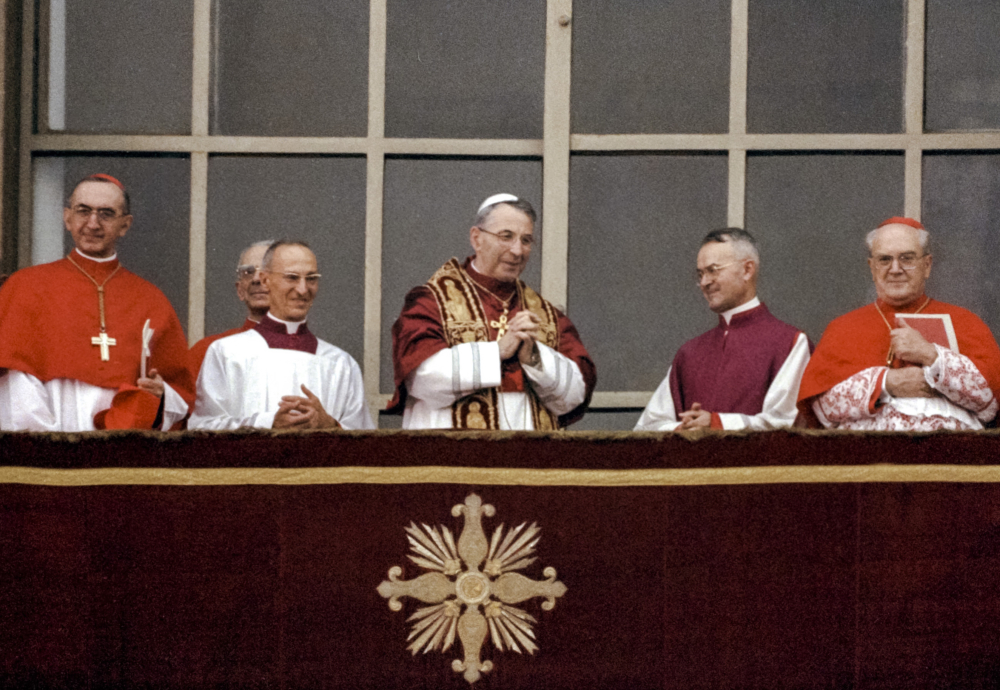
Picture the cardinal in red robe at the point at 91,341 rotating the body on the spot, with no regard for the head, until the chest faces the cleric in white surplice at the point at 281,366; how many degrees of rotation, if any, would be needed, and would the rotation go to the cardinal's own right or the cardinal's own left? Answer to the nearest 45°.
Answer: approximately 90° to the cardinal's own left

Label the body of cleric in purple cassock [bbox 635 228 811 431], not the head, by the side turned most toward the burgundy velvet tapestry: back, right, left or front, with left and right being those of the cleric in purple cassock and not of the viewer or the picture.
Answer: front

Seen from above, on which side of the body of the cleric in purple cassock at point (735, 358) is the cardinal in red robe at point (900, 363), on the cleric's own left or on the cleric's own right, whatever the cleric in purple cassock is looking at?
on the cleric's own left

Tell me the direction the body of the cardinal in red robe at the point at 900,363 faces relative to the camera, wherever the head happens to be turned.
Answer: toward the camera

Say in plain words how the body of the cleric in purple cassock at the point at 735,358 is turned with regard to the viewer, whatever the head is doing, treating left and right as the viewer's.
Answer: facing the viewer and to the left of the viewer

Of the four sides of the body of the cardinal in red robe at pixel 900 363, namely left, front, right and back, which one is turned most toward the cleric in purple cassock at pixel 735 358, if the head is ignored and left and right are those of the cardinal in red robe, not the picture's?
right

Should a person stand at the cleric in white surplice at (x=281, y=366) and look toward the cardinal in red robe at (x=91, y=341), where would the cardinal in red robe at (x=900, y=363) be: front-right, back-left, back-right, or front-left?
back-left

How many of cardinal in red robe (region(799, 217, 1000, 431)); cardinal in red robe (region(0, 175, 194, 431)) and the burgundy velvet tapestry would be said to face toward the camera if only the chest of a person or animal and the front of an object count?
3

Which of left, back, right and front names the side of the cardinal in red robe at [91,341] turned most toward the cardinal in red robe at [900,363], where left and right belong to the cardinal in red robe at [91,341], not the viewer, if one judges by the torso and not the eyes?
left

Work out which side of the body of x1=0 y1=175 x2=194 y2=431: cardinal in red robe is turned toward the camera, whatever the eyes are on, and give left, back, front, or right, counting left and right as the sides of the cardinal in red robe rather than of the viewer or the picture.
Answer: front

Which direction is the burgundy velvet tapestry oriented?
toward the camera
